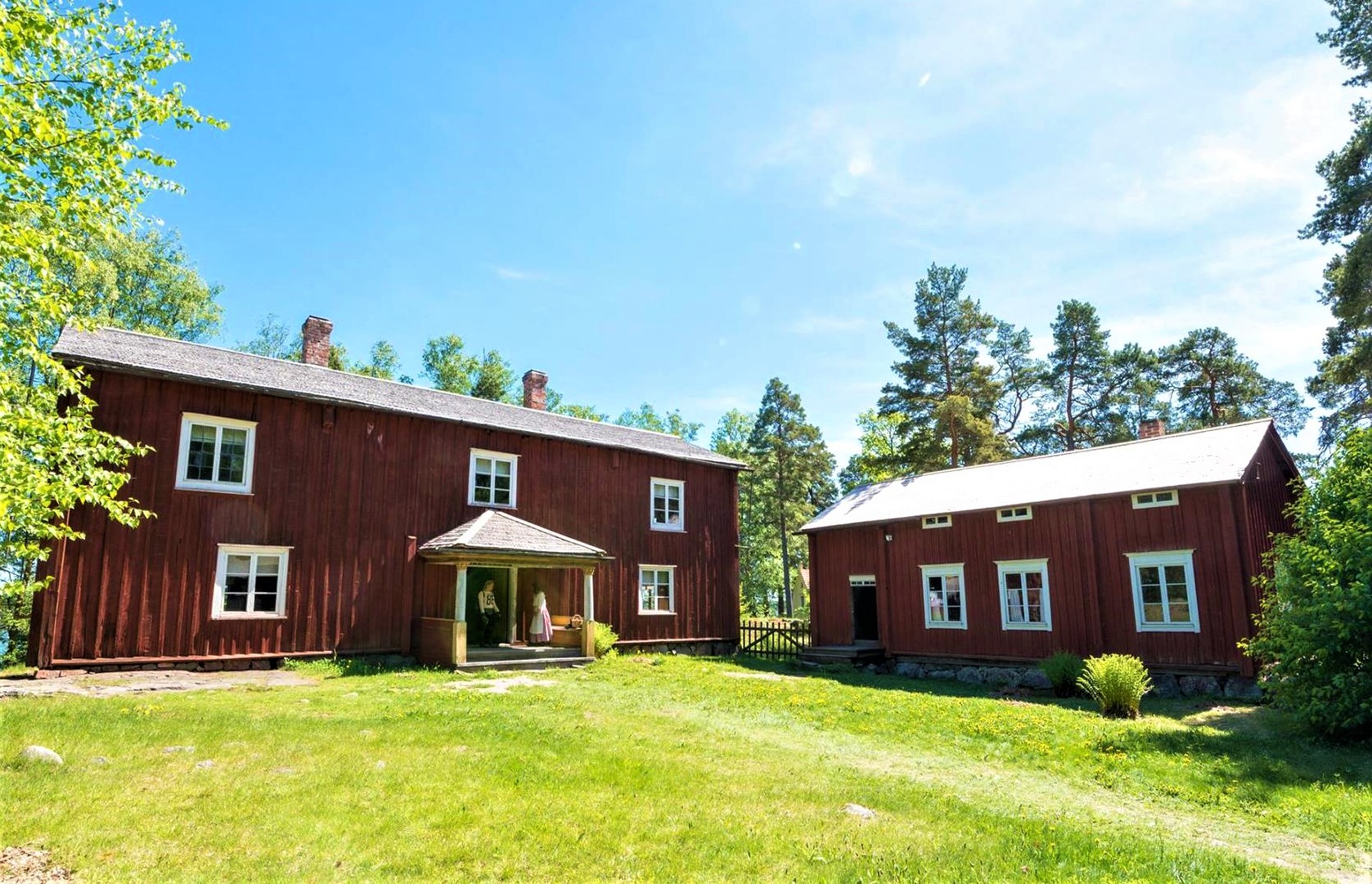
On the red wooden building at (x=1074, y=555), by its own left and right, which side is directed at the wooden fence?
right

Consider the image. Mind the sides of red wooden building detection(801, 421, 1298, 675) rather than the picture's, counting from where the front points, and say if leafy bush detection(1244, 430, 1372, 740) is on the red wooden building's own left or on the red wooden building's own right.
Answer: on the red wooden building's own left

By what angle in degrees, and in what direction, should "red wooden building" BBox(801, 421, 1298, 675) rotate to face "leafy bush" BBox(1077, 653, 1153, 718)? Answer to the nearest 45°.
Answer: approximately 45° to its left

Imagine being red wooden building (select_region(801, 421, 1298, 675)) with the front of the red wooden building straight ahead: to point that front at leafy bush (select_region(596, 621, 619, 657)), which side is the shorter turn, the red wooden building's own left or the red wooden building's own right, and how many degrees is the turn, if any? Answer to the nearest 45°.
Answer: approximately 45° to the red wooden building's own right

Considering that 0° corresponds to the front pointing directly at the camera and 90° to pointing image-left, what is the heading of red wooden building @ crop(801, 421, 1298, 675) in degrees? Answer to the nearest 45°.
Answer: approximately 45°

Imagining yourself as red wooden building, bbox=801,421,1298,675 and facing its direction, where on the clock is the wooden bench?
The wooden bench is roughly at 1 o'clock from the red wooden building.
